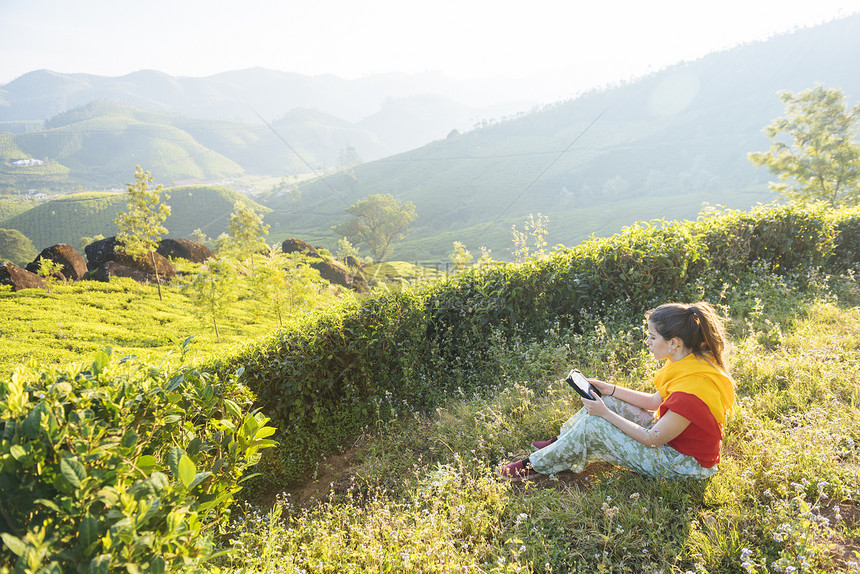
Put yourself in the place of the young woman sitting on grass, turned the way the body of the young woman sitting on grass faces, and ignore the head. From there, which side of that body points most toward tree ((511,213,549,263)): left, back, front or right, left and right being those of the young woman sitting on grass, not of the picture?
right

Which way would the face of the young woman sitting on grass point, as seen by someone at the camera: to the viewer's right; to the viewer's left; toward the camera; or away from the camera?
to the viewer's left

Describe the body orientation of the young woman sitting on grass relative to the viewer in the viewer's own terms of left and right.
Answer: facing to the left of the viewer

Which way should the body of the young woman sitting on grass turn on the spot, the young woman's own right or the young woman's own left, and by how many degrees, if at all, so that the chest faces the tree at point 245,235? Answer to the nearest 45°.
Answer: approximately 45° to the young woman's own right

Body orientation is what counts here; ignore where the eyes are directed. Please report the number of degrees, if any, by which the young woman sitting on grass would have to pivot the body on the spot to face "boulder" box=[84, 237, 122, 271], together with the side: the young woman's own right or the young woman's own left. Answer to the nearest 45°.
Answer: approximately 45° to the young woman's own right
